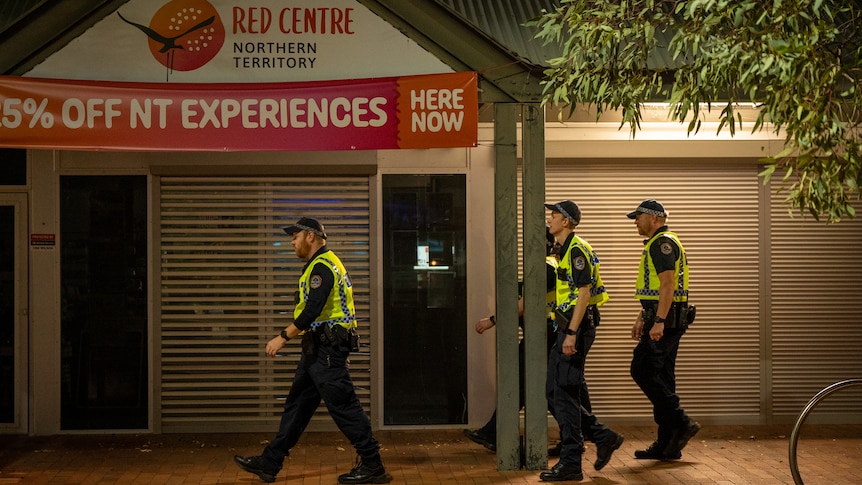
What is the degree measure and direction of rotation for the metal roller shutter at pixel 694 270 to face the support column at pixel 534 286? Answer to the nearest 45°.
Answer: approximately 45° to its right

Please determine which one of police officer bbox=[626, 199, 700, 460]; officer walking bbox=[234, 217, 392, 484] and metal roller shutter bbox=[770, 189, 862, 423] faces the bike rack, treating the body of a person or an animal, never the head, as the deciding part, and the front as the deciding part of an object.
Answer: the metal roller shutter

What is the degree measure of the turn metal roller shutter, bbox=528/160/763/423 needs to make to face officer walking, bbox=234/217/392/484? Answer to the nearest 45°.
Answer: approximately 45° to its right

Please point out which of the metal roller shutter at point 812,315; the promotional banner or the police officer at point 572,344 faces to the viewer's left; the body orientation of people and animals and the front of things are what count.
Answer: the police officer

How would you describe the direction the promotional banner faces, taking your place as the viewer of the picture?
facing the viewer

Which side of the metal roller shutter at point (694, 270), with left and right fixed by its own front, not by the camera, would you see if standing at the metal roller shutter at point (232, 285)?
right

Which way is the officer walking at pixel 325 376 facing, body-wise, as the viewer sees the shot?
to the viewer's left

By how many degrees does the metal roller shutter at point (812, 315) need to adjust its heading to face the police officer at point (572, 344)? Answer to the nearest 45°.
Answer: approximately 45° to its right

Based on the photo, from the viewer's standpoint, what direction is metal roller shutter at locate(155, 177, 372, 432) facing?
toward the camera

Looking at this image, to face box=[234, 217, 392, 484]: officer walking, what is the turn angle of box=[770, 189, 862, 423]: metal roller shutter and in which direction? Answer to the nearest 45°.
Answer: approximately 45° to its right

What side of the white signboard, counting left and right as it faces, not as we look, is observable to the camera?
front

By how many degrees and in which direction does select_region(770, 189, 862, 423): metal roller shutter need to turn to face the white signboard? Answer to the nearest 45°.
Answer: approximately 45° to its right

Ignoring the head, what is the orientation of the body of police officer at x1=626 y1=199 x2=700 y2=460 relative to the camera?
to the viewer's left

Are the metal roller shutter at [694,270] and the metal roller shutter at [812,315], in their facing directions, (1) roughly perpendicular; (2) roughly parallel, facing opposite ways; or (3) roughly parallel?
roughly parallel

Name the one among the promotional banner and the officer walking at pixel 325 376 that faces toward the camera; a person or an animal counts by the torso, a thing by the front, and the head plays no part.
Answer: the promotional banner

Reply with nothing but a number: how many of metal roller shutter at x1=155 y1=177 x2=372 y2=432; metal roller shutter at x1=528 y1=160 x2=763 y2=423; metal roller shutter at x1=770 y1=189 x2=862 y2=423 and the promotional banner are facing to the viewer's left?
0

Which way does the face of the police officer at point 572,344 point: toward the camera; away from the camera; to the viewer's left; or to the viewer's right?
to the viewer's left
